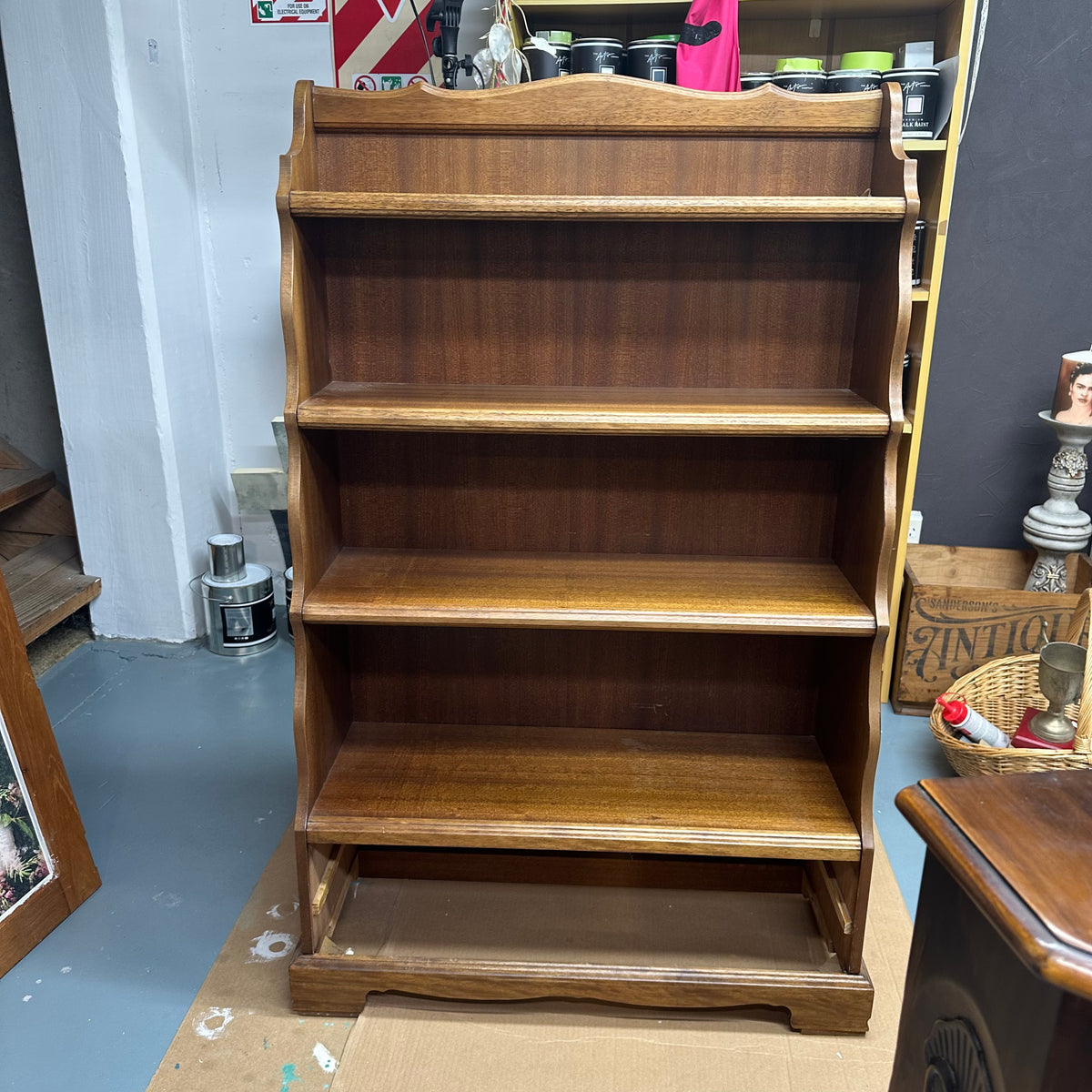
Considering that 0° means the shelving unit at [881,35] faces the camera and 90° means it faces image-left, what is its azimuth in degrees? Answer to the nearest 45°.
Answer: approximately 0°

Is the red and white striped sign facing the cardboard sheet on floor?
yes

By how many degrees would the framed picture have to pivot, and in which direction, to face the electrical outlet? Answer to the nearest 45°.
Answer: approximately 45° to its left

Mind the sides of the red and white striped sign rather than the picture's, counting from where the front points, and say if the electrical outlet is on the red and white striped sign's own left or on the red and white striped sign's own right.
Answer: on the red and white striped sign's own left

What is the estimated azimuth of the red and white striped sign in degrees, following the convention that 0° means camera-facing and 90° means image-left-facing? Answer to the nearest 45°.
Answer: approximately 0°

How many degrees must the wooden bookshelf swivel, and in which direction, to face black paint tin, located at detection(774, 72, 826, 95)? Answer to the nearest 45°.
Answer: approximately 135° to its left

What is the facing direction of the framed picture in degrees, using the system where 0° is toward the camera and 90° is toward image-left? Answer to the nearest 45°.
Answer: approximately 315°

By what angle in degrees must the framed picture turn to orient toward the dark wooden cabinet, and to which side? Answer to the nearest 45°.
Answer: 0° — it already faces it

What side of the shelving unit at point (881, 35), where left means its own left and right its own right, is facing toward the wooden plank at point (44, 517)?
right
